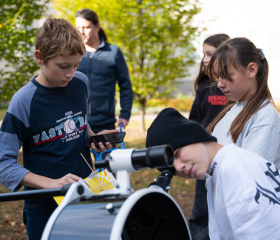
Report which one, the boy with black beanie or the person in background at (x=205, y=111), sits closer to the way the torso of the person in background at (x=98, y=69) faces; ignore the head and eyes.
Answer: the boy with black beanie

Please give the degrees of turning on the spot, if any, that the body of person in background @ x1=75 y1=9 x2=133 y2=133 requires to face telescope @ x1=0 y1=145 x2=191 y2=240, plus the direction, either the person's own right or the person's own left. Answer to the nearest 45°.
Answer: approximately 45° to the person's own left

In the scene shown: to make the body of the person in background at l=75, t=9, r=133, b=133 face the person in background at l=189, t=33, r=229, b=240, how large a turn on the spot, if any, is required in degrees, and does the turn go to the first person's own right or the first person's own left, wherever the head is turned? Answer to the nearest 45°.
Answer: approximately 90° to the first person's own left

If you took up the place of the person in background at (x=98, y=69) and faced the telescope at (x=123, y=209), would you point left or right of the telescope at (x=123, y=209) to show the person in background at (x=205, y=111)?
left

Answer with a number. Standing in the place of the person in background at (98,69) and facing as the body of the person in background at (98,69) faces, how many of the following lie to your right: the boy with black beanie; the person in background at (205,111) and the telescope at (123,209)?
0

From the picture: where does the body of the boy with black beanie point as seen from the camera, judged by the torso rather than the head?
to the viewer's left

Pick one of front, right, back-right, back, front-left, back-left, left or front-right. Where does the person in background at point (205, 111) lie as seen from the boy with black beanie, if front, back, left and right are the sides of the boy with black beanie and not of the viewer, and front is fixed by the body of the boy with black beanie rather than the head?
right

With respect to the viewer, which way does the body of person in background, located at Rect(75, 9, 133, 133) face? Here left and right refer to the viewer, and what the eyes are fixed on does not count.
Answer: facing the viewer and to the left of the viewer

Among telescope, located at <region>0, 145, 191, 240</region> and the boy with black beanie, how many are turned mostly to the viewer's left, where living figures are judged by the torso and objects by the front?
1

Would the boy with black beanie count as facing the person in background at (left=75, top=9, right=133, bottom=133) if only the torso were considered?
no

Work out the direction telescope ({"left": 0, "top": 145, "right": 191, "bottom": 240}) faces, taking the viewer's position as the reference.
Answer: facing the viewer and to the right of the viewer
